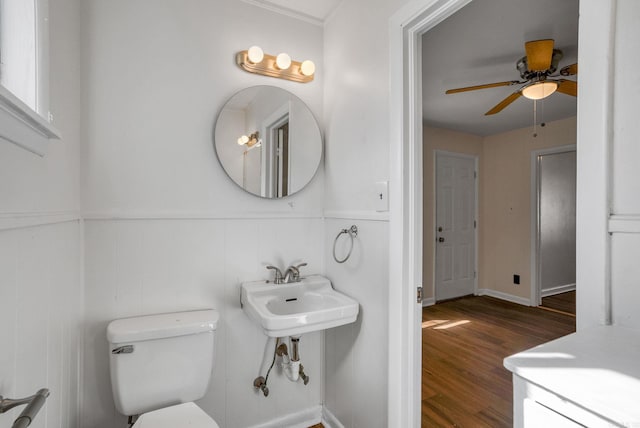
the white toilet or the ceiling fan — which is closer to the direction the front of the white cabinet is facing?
the white toilet

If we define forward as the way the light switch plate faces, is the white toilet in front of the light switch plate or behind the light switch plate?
in front

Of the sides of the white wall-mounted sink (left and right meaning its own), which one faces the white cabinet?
front

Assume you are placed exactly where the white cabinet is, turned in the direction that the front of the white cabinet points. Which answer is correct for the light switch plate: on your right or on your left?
on your right

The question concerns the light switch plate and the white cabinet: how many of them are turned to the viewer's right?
0

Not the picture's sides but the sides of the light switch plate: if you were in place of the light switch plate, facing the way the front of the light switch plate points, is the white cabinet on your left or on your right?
on your left

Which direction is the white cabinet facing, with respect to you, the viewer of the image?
facing the viewer and to the left of the viewer

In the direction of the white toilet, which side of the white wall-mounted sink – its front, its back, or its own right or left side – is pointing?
right

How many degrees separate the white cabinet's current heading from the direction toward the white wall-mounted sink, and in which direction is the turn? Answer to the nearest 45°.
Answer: approximately 90° to its right

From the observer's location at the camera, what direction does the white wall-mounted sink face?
facing the viewer and to the right of the viewer

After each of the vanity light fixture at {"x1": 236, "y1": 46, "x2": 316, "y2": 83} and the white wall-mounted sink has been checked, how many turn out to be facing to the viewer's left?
0

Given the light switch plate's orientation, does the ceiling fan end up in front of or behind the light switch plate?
behind
